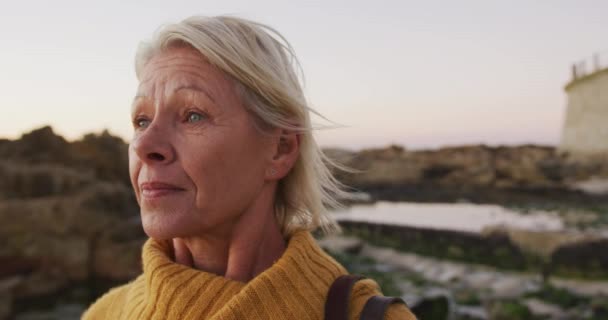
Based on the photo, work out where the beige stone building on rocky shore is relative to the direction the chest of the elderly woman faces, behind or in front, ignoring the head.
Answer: behind

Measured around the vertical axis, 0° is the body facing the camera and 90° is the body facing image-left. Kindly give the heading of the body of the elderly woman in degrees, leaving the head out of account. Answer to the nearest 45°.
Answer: approximately 45°

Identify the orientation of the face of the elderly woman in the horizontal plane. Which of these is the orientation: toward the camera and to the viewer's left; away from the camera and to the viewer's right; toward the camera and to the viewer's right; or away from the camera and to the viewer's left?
toward the camera and to the viewer's left
